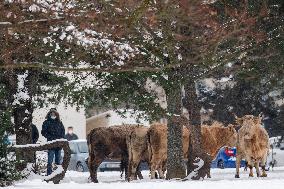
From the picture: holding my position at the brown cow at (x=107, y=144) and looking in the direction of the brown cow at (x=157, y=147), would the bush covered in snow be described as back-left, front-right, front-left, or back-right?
back-right

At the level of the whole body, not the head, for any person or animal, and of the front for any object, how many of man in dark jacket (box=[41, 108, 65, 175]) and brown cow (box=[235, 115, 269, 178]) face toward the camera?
2

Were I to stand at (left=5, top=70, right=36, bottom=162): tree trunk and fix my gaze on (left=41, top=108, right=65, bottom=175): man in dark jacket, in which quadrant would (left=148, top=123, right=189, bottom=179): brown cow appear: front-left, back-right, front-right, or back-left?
front-right

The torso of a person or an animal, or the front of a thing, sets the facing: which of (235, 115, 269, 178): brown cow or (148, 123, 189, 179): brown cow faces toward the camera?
(235, 115, 269, 178): brown cow

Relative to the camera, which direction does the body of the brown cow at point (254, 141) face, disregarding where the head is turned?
toward the camera

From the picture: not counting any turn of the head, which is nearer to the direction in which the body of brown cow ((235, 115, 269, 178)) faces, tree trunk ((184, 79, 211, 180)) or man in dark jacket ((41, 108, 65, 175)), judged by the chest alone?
the tree trunk

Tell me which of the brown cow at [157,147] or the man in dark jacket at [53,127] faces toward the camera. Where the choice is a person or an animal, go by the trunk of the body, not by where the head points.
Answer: the man in dark jacket

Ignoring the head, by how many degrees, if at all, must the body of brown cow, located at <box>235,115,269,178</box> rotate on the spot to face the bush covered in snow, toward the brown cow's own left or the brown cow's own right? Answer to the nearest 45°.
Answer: approximately 45° to the brown cow's own right

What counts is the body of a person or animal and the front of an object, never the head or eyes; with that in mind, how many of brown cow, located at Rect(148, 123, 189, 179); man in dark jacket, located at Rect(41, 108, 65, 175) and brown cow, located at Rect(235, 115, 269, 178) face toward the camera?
2

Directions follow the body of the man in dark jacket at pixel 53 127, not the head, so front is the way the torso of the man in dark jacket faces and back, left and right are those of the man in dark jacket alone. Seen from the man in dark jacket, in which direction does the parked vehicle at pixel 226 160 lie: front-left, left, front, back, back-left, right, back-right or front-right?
back-left

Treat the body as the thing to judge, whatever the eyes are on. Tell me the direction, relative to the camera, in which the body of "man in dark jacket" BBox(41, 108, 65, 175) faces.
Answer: toward the camera
